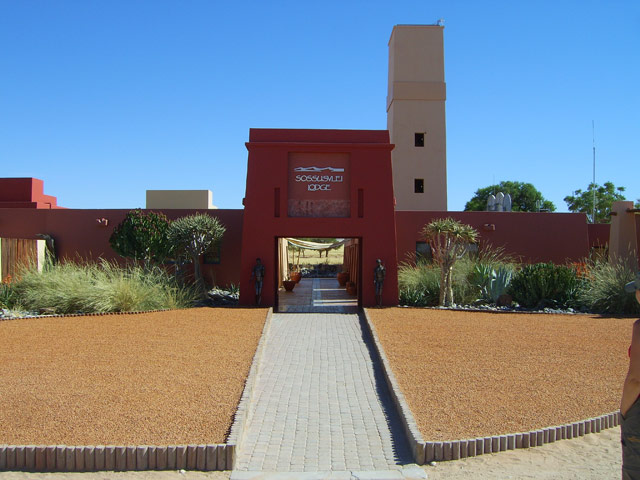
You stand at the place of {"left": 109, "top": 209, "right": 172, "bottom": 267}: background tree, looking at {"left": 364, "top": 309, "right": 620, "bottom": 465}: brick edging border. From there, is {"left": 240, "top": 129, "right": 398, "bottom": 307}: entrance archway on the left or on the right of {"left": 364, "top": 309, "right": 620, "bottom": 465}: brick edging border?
left

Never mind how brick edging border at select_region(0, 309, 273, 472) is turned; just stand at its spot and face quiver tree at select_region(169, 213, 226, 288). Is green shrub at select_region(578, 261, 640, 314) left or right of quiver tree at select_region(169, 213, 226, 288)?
right

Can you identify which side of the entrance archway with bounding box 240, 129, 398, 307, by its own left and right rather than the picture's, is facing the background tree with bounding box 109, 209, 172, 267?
right

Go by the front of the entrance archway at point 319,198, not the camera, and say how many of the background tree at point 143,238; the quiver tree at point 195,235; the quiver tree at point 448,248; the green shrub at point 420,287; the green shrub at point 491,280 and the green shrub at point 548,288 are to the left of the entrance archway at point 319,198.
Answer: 4

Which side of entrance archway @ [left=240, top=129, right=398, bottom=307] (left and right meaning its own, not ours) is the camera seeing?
front

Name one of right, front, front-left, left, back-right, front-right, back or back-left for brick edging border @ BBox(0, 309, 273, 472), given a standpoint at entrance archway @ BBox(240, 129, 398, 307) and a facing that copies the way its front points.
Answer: front

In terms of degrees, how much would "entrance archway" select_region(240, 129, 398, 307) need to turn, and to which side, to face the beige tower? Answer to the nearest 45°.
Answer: approximately 135° to its left

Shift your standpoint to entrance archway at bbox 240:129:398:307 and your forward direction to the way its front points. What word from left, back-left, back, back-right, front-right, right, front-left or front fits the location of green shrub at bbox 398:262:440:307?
left

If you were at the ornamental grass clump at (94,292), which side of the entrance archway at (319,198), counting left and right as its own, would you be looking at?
right

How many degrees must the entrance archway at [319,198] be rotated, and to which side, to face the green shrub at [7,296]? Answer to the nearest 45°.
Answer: approximately 90° to its right

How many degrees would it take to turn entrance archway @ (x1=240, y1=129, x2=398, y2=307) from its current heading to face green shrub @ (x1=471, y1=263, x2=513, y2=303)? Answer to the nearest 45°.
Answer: approximately 90° to its left

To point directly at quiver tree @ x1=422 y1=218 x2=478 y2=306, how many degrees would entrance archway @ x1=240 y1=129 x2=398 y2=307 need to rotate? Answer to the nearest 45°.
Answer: approximately 90° to its left

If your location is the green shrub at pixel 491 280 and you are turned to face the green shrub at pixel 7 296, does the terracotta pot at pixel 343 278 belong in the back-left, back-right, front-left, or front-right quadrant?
front-right

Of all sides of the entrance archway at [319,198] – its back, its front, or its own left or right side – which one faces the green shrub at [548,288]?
left

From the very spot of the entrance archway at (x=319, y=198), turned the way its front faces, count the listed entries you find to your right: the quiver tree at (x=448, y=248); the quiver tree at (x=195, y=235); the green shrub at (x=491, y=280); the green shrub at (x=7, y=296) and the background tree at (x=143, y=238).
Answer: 3

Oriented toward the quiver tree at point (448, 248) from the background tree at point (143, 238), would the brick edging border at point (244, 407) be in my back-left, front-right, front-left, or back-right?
front-right
